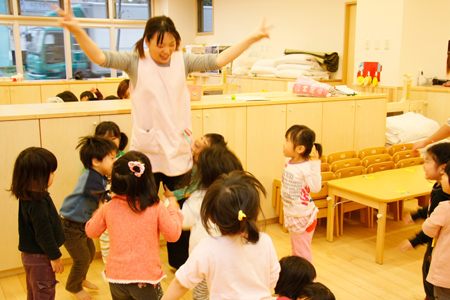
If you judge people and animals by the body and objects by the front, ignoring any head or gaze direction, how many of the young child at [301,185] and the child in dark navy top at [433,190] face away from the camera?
0

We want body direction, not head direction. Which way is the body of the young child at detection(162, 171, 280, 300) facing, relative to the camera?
away from the camera

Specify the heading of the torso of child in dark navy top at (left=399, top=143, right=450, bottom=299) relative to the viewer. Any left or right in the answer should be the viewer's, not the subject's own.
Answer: facing to the left of the viewer

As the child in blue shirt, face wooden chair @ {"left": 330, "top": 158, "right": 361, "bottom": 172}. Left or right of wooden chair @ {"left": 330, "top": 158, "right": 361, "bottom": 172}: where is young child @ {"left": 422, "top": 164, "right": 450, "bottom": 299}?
right

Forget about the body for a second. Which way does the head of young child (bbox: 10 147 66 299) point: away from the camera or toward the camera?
away from the camera

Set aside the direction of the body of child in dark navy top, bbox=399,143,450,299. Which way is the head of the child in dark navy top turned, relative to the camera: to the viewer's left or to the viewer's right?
to the viewer's left

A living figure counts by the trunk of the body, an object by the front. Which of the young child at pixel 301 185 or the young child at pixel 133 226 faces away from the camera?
the young child at pixel 133 226

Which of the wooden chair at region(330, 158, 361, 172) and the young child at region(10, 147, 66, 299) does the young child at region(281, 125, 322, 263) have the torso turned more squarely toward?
the young child

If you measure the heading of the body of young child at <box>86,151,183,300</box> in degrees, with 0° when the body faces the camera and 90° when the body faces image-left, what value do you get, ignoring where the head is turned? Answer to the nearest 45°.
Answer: approximately 180°

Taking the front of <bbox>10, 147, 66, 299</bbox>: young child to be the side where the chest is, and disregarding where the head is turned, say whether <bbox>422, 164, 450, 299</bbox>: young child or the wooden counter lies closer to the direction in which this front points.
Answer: the wooden counter

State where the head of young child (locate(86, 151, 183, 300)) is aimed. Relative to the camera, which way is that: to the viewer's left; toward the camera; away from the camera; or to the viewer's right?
away from the camera

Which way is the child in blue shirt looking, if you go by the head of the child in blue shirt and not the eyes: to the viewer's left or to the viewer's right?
to the viewer's right
